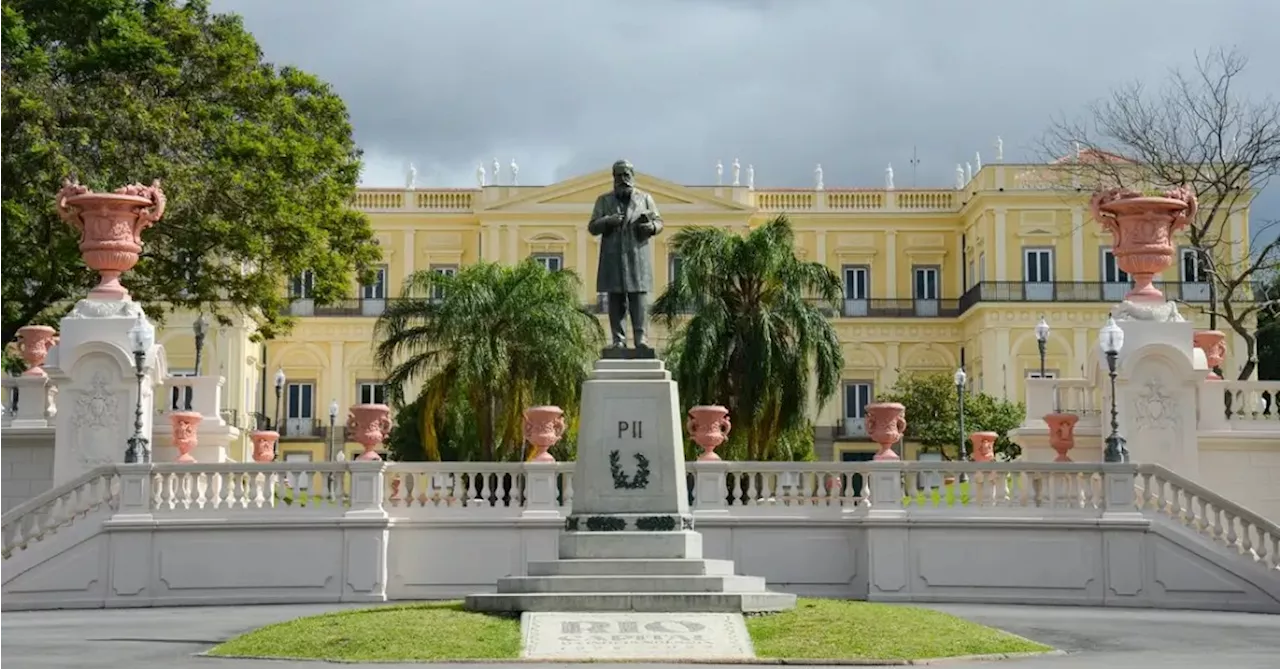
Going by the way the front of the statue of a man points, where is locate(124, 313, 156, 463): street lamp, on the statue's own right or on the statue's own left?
on the statue's own right

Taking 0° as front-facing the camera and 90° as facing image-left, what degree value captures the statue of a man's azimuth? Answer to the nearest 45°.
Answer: approximately 0°

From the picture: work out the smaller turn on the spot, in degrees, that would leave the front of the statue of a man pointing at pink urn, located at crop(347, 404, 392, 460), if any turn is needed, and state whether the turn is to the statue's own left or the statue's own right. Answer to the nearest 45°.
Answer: approximately 135° to the statue's own right

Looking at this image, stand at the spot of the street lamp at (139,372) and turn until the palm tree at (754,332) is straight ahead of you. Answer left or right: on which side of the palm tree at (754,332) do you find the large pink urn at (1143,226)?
right

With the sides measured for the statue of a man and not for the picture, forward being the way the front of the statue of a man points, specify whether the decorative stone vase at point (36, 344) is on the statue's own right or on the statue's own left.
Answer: on the statue's own right

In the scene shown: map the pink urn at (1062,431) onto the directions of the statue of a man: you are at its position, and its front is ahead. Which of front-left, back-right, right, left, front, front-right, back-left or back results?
back-left

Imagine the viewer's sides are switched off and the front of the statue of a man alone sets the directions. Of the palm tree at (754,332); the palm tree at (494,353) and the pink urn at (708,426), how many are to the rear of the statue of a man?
3

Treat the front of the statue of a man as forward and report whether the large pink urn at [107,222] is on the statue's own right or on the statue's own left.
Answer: on the statue's own right

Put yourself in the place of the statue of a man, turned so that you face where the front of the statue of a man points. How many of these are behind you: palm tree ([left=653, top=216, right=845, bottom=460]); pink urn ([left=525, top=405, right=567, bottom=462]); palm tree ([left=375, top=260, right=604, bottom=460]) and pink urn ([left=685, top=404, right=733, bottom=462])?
4
